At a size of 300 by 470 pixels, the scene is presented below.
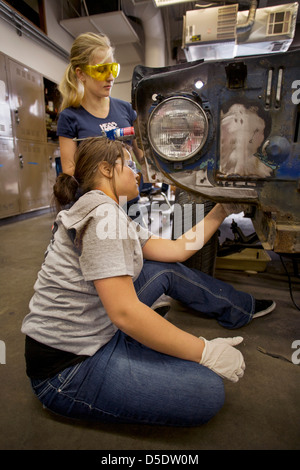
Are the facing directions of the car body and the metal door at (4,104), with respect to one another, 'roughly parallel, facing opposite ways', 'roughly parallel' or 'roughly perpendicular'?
roughly perpendicular

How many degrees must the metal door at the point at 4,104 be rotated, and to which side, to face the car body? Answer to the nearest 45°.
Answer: approximately 45° to its right

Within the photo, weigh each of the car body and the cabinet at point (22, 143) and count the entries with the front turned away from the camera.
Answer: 0

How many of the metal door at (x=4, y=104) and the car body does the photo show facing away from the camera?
0

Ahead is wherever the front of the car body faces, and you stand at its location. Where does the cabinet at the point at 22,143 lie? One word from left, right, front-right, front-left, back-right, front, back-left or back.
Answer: back-right

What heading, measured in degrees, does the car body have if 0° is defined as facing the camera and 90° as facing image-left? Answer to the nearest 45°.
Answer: approximately 0°

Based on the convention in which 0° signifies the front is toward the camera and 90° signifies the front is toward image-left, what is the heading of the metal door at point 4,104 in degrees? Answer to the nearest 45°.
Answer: approximately 315°

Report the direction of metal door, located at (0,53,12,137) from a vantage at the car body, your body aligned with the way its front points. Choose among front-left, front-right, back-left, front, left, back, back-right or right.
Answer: back-right

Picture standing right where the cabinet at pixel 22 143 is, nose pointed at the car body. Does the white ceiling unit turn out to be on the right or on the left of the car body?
left

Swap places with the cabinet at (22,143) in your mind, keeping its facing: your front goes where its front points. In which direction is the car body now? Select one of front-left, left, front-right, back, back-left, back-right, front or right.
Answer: front-right

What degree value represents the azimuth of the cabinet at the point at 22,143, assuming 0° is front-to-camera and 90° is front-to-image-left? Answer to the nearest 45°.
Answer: approximately 315°

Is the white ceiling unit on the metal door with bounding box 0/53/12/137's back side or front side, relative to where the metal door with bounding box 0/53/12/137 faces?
on the front side
